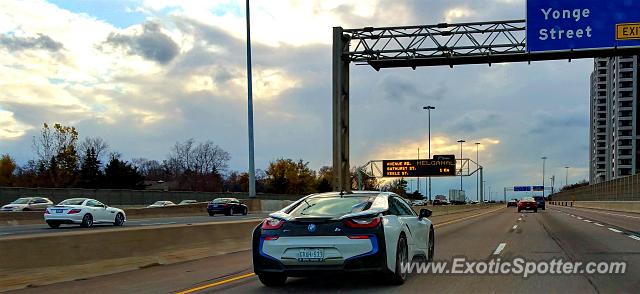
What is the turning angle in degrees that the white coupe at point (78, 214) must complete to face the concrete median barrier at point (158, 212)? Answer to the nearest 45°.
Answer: approximately 45° to its left

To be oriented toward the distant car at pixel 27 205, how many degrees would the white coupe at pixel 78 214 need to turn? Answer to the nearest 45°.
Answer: approximately 45° to its left
